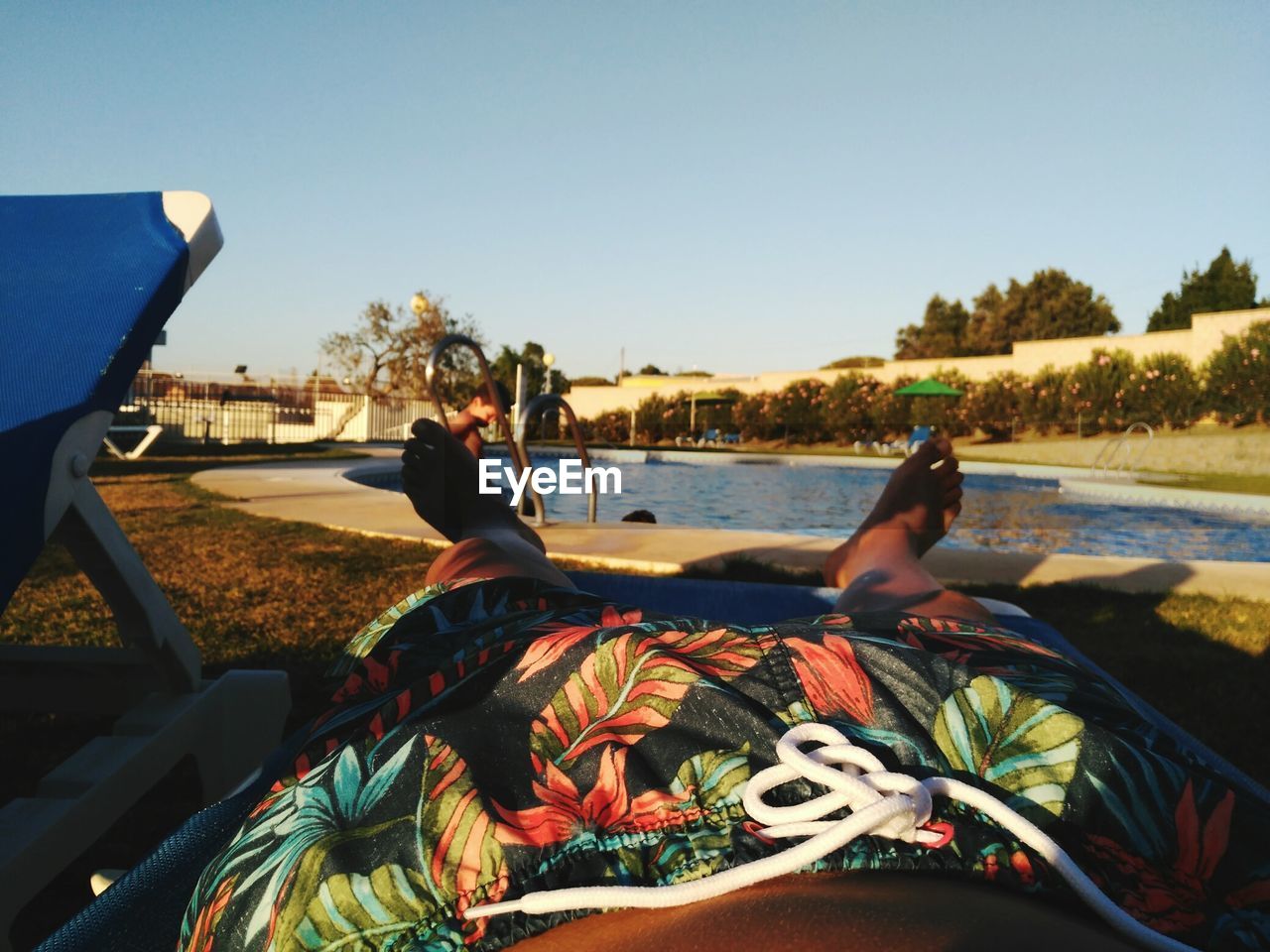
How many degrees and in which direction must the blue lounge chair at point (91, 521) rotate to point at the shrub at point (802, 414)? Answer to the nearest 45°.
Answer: approximately 180°

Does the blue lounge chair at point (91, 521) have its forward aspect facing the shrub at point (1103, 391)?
no

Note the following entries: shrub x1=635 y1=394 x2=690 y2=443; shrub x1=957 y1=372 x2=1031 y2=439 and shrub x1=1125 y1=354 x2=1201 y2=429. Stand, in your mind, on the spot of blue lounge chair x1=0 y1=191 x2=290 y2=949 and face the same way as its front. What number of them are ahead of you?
0

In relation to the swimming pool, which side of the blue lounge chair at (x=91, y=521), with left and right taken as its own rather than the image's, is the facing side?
back

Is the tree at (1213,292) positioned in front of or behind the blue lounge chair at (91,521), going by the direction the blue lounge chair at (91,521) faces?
behind

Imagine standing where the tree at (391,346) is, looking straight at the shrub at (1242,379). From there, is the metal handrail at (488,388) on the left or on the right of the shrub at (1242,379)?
right
